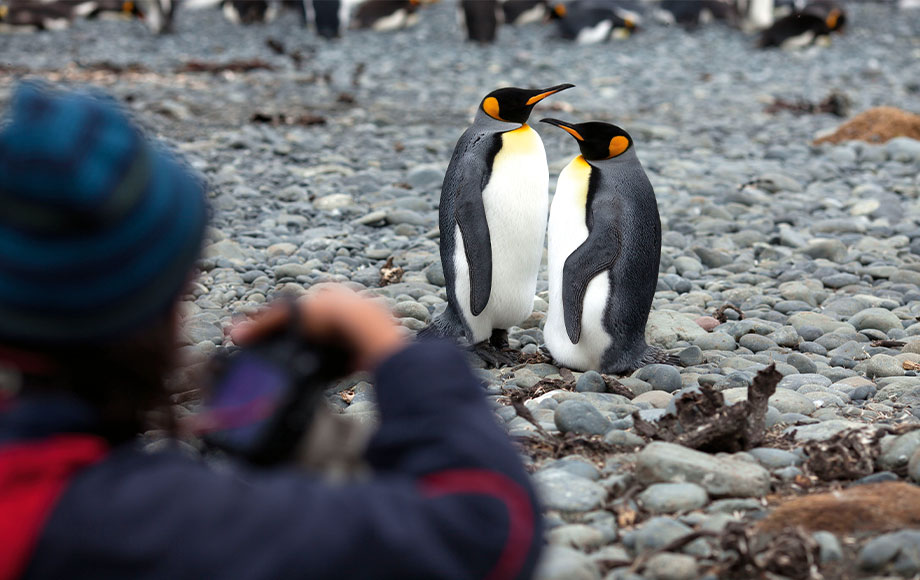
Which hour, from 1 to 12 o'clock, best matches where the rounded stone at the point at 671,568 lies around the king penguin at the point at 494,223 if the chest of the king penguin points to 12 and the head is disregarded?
The rounded stone is roughly at 1 o'clock from the king penguin.

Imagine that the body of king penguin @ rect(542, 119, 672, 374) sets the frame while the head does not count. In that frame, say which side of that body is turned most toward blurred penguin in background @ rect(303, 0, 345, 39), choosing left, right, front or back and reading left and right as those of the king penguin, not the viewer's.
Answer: right

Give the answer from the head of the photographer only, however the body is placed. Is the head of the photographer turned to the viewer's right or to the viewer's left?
to the viewer's right

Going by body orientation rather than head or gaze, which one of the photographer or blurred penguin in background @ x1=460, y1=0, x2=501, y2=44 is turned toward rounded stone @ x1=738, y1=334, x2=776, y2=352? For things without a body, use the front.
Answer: the photographer

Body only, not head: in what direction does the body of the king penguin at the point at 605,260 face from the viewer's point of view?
to the viewer's left

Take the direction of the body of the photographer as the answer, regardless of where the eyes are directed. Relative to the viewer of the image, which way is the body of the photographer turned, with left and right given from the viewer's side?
facing away from the viewer and to the right of the viewer

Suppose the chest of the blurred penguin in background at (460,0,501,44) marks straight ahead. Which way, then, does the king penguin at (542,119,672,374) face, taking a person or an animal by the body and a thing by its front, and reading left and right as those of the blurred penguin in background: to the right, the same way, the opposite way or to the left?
to the left

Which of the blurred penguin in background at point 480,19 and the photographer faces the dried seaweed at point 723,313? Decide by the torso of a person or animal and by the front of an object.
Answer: the photographer

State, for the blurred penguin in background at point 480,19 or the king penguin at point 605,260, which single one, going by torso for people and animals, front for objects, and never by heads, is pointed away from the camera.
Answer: the blurred penguin in background

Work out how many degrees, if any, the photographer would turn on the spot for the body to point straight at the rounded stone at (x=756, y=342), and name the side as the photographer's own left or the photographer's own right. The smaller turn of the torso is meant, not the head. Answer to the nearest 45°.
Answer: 0° — they already face it

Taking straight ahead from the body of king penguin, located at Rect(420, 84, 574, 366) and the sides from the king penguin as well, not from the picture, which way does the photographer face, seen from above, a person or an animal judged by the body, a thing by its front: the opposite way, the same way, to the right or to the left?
to the left

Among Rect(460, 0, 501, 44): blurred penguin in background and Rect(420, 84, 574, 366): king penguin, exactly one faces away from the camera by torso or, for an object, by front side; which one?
the blurred penguin in background

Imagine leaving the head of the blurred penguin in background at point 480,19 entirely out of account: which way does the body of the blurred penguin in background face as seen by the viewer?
away from the camera

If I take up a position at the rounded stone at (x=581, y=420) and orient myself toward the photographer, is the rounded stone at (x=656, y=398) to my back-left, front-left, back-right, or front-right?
back-left
